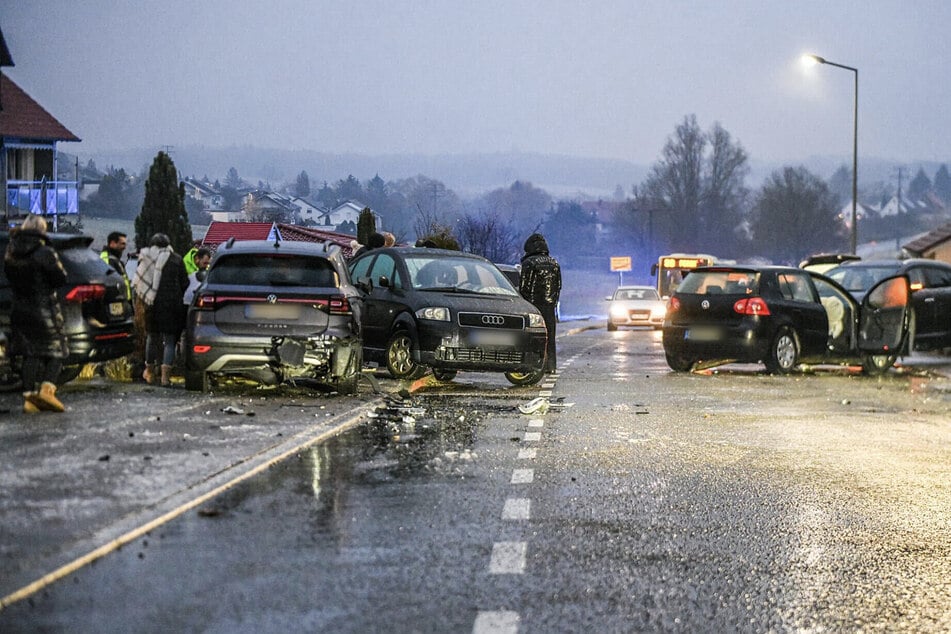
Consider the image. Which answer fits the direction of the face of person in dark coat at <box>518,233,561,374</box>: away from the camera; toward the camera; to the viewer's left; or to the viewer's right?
away from the camera

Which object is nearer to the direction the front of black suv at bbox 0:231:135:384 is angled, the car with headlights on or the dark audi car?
the car with headlights on

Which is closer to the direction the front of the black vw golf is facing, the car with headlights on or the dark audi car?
the car with headlights on

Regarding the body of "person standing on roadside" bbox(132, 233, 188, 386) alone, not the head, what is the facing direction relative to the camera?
away from the camera

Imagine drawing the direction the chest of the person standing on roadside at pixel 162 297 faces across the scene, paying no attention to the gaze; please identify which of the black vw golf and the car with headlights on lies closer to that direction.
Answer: the car with headlights on

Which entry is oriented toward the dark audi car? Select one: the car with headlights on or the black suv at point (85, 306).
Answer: the car with headlights on

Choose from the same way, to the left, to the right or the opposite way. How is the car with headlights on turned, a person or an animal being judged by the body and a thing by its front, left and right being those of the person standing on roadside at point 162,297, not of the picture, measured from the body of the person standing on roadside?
the opposite way

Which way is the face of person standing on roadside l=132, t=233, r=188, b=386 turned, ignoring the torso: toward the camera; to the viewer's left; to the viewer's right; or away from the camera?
away from the camera

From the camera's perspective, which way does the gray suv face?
away from the camera

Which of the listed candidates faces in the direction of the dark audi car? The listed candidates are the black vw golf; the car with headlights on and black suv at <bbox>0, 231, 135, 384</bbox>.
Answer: the car with headlights on
